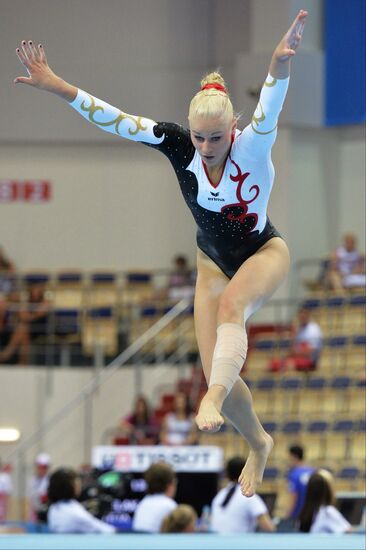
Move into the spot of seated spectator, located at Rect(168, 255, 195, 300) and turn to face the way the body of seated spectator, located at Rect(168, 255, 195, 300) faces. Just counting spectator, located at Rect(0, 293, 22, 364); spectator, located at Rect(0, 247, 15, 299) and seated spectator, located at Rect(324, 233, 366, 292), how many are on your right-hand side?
2

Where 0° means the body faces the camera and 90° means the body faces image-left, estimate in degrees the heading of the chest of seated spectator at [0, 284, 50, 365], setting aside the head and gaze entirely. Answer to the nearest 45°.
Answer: approximately 45°

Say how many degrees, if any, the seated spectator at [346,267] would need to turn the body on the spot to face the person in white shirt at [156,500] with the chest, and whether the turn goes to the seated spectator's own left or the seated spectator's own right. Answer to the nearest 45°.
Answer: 0° — they already face them

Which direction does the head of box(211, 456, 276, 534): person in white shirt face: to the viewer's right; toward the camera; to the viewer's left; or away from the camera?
away from the camera

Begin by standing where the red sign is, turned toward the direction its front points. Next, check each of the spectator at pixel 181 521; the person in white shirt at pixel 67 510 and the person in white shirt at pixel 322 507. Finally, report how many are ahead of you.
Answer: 3

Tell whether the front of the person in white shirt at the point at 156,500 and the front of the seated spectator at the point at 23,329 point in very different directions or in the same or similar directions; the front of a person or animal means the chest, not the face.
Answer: very different directions

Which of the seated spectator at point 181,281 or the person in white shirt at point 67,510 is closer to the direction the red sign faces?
the person in white shirt

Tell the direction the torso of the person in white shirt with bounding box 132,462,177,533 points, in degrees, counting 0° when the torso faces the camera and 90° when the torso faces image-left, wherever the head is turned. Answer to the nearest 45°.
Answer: approximately 225°
